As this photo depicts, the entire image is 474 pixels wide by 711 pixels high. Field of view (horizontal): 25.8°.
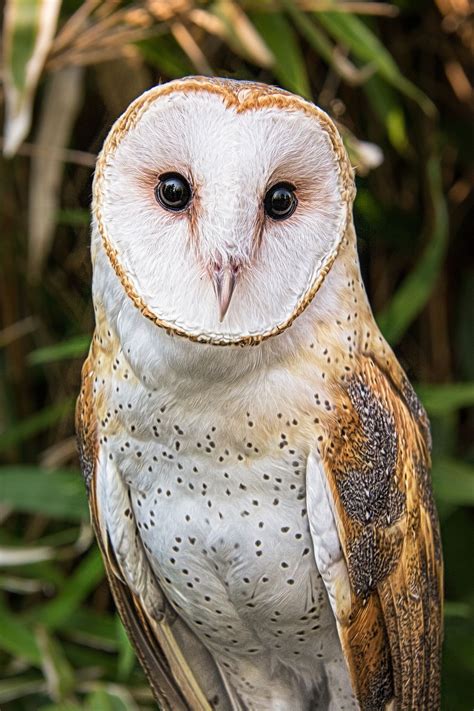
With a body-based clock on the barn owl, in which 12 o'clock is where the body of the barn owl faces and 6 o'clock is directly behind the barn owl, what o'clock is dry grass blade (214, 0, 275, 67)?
The dry grass blade is roughly at 6 o'clock from the barn owl.

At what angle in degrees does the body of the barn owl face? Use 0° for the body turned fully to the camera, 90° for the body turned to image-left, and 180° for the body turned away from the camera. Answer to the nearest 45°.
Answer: approximately 0°

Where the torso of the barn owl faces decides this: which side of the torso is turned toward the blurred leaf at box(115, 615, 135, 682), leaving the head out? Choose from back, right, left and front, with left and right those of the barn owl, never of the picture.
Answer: back

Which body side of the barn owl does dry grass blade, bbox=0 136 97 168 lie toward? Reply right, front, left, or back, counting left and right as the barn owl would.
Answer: back

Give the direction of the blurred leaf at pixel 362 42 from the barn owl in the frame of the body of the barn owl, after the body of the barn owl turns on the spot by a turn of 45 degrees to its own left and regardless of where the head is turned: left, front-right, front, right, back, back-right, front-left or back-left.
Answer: back-left

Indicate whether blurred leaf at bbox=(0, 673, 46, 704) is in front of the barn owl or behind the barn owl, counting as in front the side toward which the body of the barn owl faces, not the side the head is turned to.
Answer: behind

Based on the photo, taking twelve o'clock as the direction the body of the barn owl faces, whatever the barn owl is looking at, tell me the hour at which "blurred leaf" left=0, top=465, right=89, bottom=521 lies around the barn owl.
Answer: The blurred leaf is roughly at 5 o'clock from the barn owl.

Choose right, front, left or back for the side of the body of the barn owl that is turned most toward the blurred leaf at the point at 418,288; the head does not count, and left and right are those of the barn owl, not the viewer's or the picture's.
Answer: back

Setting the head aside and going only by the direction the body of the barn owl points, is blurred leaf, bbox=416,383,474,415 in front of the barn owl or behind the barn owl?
behind

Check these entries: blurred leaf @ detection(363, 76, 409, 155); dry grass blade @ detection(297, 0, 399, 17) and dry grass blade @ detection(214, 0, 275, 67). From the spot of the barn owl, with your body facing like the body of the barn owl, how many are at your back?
3

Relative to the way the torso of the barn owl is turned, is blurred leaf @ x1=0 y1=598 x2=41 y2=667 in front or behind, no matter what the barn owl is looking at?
behind
